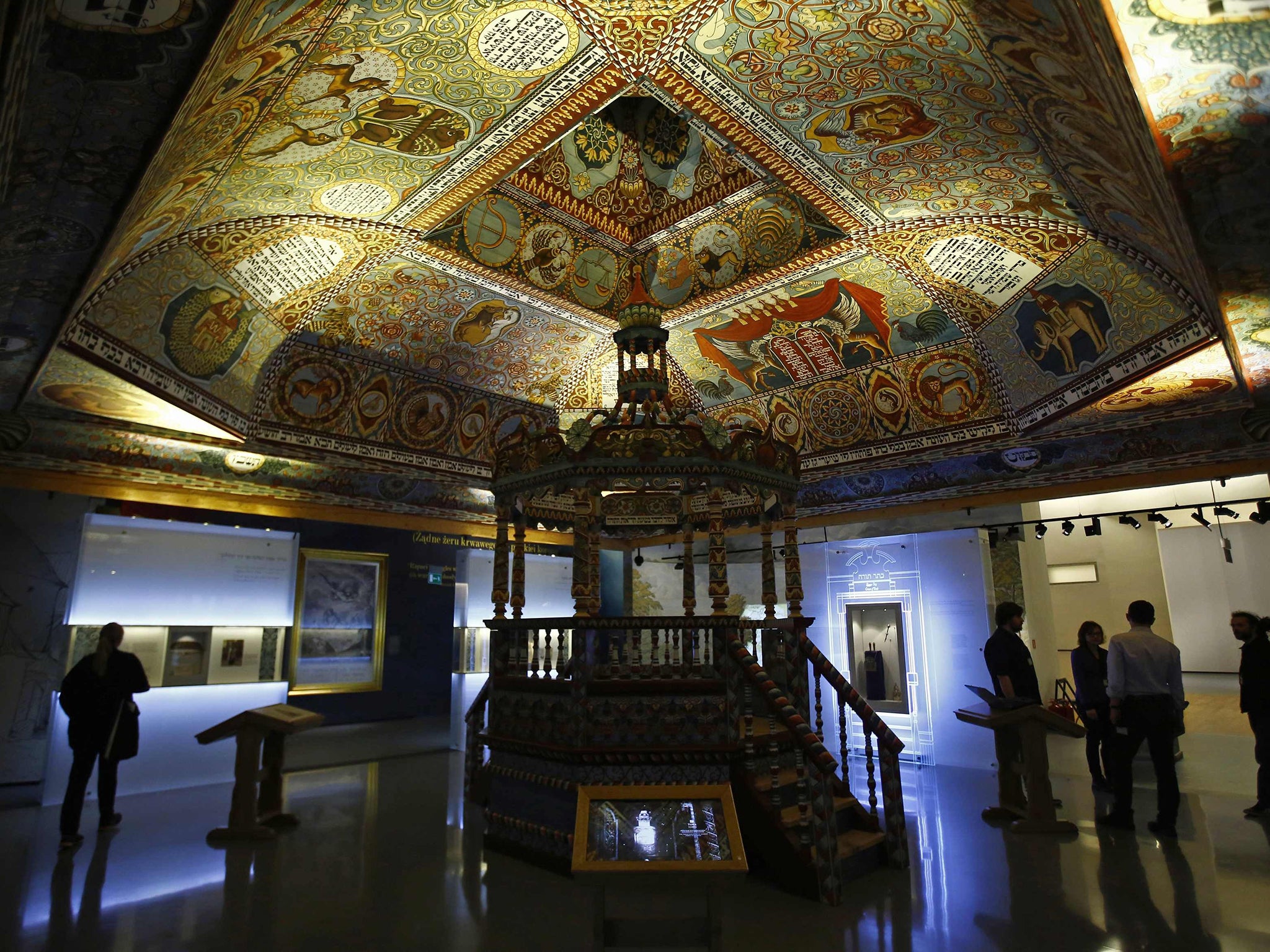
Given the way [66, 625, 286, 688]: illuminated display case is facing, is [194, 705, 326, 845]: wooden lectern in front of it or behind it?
in front

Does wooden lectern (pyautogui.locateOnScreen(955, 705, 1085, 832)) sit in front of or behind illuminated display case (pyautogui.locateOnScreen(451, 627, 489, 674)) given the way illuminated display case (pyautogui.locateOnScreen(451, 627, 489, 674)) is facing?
in front

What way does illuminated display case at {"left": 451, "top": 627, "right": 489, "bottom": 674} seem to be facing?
toward the camera

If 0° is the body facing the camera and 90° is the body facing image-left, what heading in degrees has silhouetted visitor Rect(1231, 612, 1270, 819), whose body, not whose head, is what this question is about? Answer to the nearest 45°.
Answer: approximately 90°

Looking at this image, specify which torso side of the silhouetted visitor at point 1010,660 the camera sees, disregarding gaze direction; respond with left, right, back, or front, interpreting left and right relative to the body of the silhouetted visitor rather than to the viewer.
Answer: right

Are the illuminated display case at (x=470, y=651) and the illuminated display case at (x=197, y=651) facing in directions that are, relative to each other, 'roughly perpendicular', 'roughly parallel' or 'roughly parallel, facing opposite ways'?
roughly parallel

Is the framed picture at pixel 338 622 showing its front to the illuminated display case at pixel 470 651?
no

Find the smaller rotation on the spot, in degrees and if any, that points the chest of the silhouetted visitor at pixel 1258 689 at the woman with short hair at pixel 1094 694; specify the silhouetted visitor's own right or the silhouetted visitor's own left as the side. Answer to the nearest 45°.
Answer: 0° — they already face them

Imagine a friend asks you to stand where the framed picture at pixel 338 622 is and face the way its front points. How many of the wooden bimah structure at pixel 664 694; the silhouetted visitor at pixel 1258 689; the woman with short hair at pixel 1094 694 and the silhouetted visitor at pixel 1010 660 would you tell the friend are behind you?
0

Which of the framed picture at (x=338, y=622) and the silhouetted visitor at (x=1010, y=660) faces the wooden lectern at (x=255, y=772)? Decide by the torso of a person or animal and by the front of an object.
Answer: the framed picture

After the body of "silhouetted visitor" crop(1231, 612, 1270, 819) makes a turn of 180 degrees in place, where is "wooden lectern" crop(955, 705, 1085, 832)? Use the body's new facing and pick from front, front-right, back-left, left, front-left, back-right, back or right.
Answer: back-right

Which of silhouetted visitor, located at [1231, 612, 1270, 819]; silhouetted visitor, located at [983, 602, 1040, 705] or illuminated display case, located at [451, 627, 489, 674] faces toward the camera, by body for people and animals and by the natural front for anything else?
the illuminated display case

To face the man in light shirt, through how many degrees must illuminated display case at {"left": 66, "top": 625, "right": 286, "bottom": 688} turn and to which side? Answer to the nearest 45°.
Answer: approximately 45° to its left

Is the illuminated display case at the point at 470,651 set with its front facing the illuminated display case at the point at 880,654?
no

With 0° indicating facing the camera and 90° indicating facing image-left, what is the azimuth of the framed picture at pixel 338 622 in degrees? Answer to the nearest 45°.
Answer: approximately 0°

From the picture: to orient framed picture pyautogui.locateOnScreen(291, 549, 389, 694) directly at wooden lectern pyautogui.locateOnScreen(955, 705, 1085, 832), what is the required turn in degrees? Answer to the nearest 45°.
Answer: approximately 45° to its left

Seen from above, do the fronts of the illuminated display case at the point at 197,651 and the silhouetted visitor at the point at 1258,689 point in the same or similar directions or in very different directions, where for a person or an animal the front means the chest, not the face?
very different directions
